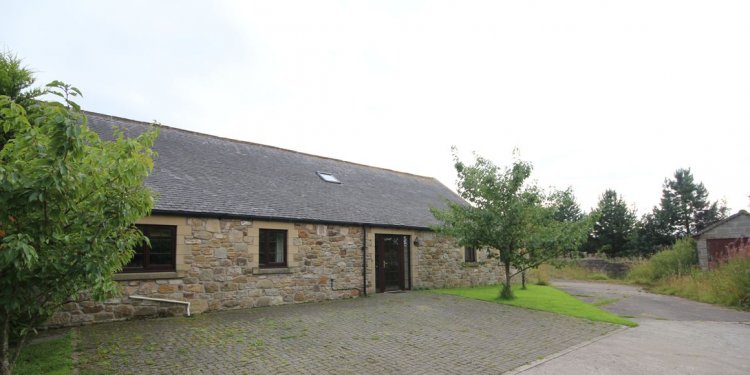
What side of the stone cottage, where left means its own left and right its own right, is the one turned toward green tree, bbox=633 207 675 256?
left

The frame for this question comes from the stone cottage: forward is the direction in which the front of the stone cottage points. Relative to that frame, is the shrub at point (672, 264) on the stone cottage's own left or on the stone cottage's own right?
on the stone cottage's own left

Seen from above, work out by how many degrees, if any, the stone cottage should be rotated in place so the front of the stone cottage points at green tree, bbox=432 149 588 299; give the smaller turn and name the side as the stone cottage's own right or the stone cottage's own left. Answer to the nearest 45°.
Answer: approximately 45° to the stone cottage's own left

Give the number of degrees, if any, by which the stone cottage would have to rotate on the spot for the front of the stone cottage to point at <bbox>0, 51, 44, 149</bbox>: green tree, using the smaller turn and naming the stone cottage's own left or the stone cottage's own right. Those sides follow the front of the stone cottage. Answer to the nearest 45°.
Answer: approximately 90° to the stone cottage's own right

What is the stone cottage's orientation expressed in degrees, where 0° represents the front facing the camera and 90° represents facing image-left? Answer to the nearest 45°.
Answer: approximately 315°

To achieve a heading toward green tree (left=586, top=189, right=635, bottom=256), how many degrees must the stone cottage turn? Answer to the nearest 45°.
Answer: approximately 90° to its left
